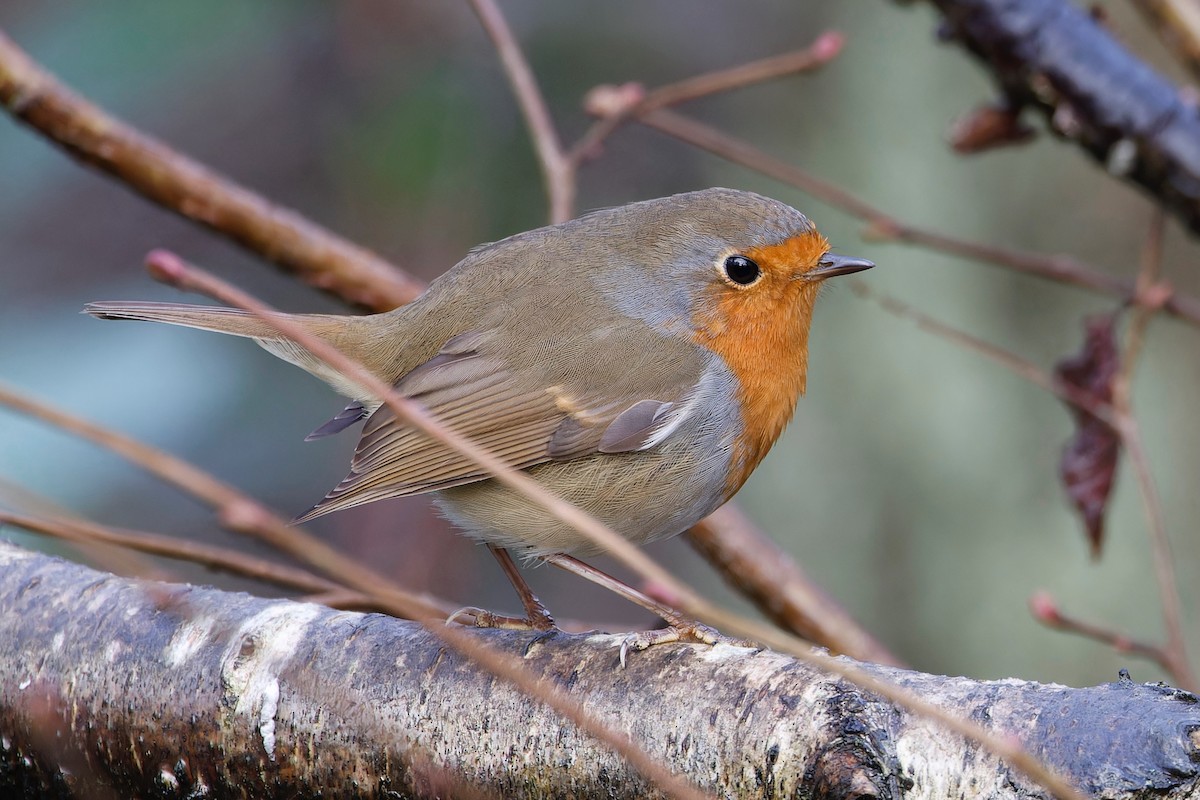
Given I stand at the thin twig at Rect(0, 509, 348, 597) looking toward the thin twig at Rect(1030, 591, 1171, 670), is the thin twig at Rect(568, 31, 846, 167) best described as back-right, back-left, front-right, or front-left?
front-left

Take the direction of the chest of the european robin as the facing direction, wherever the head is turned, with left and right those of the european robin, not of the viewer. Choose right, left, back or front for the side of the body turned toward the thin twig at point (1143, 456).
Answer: front

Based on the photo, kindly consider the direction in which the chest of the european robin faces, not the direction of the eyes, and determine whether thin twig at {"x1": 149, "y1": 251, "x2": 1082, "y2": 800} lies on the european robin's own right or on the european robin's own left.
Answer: on the european robin's own right

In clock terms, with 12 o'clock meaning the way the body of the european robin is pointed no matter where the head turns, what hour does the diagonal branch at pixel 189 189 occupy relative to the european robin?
The diagonal branch is roughly at 7 o'clock from the european robin.

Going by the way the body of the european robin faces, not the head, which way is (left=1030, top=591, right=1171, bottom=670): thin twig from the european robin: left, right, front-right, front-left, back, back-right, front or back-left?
front-left

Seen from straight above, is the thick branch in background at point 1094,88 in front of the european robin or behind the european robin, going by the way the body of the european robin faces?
in front

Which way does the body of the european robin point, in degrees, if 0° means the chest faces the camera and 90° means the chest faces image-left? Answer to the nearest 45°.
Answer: approximately 270°

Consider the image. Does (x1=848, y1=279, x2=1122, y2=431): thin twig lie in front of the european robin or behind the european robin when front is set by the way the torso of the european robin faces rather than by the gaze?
in front
